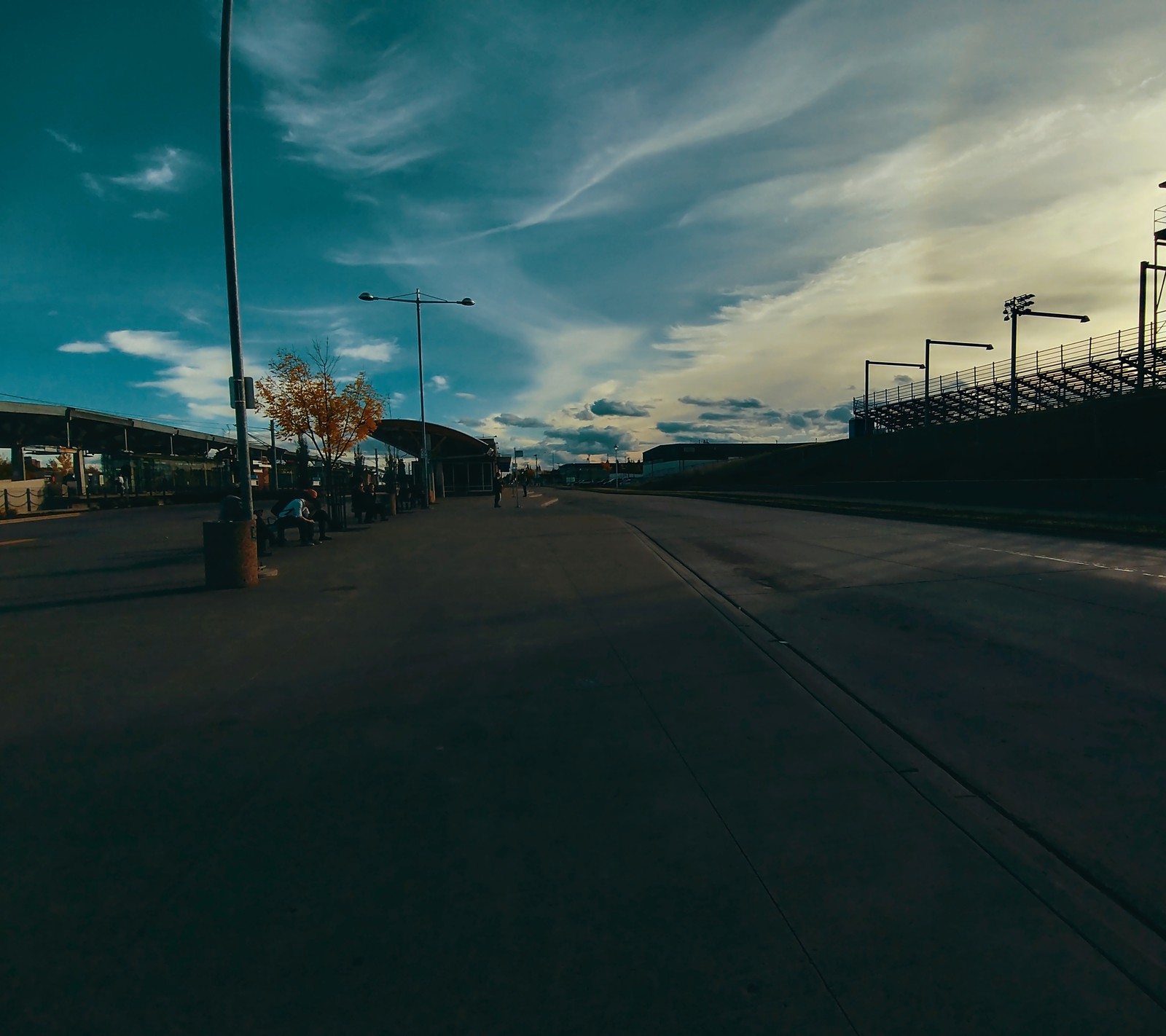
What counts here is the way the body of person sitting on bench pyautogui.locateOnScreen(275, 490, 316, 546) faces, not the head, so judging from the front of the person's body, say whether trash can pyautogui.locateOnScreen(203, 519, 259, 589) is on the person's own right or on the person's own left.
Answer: on the person's own right

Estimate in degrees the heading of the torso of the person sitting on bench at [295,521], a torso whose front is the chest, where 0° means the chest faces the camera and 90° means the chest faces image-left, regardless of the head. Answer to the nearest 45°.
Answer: approximately 270°
